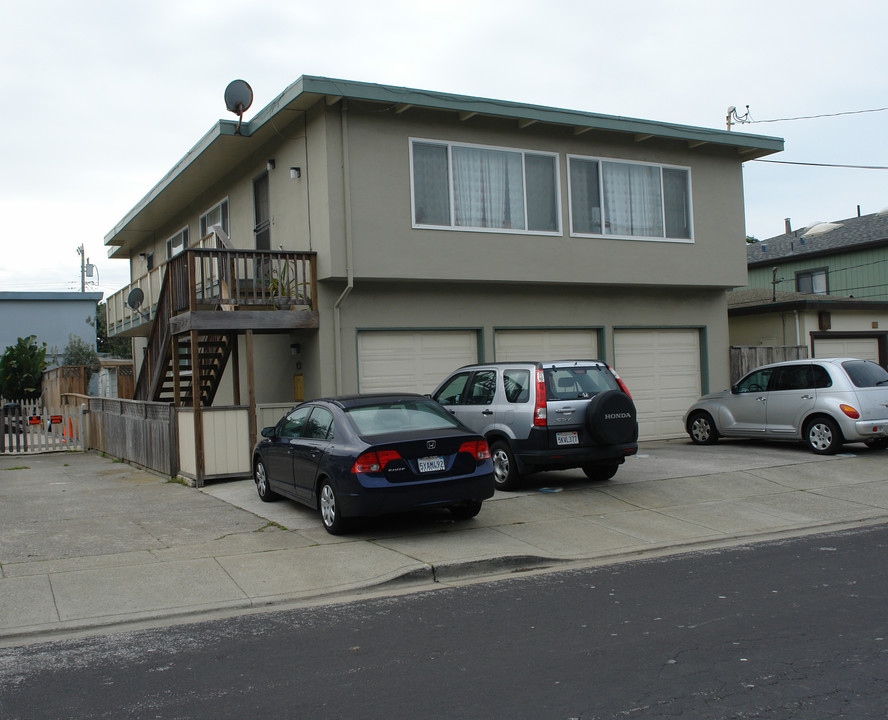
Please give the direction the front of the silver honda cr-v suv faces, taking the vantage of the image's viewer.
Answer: facing away from the viewer and to the left of the viewer

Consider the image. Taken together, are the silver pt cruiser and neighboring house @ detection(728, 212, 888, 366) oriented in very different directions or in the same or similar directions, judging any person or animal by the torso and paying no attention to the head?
very different directions

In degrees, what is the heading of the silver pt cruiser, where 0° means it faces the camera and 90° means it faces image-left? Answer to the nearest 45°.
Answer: approximately 135°

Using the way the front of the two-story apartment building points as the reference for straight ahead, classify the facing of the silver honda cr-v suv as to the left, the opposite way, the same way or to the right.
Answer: the opposite way

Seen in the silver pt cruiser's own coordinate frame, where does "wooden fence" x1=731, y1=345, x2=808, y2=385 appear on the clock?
The wooden fence is roughly at 1 o'clock from the silver pt cruiser.

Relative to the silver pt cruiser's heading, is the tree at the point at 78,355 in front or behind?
in front

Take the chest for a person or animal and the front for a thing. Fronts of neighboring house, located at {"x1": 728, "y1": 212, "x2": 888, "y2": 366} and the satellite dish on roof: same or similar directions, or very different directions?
very different directions

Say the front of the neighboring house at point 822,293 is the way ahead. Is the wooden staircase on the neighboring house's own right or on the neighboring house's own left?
on the neighboring house's own right

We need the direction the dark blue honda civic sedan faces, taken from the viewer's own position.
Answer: facing away from the viewer and to the left of the viewer

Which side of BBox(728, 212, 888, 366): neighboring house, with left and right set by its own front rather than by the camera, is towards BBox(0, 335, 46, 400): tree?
right

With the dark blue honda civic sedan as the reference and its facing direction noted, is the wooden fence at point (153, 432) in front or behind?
in front

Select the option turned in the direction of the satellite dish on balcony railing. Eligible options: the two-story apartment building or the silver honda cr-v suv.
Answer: the silver honda cr-v suv
